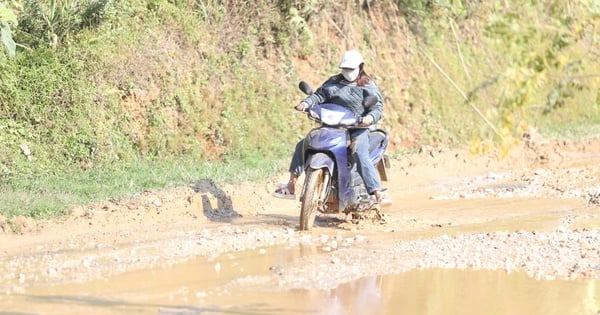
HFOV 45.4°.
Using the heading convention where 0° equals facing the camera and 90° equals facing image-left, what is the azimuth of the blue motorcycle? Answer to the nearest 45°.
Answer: approximately 45°

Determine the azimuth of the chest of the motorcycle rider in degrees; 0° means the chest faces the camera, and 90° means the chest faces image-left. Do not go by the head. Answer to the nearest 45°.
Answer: approximately 45°
